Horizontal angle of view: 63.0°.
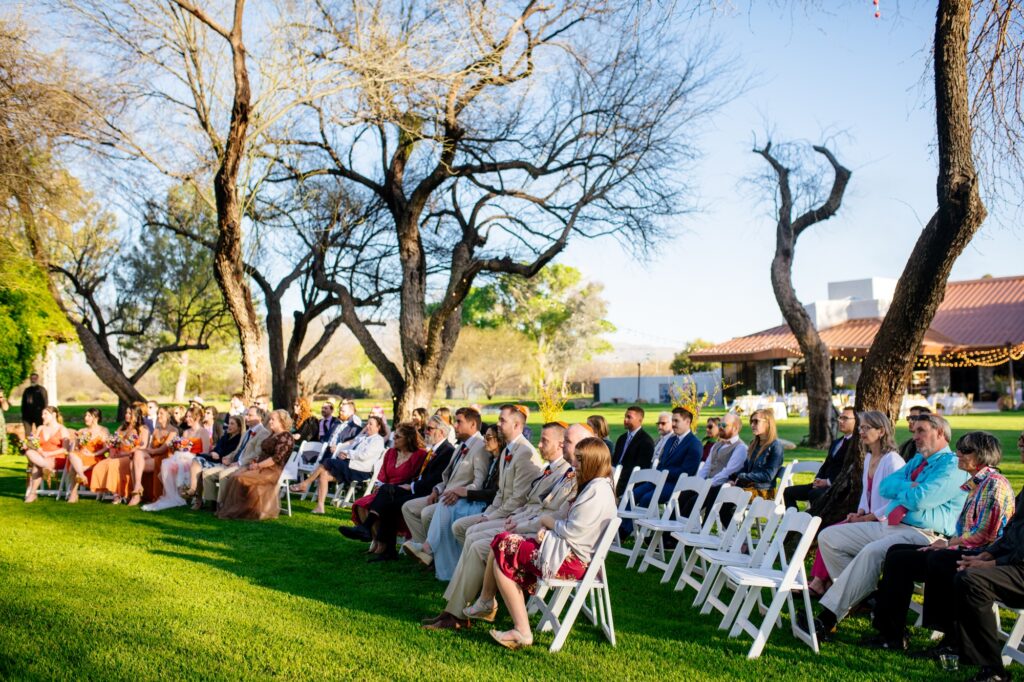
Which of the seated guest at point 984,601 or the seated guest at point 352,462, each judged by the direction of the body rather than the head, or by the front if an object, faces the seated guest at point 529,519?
the seated guest at point 984,601

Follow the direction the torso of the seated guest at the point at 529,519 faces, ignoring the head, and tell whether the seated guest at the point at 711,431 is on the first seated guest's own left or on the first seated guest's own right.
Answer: on the first seated guest's own right

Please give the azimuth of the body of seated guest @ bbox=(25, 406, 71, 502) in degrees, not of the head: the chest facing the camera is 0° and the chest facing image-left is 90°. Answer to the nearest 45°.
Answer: approximately 45°

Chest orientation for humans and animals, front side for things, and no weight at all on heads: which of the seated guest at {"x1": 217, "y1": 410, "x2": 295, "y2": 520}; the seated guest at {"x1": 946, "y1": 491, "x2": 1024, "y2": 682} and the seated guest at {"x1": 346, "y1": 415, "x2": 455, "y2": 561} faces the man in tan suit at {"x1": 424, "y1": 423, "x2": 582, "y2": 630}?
the seated guest at {"x1": 946, "y1": 491, "x2": 1024, "y2": 682}

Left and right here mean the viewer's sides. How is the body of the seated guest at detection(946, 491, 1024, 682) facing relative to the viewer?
facing to the left of the viewer

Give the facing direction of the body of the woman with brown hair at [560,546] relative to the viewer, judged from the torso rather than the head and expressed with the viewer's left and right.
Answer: facing to the left of the viewer

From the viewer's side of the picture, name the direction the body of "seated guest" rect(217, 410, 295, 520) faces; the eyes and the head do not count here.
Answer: to the viewer's left

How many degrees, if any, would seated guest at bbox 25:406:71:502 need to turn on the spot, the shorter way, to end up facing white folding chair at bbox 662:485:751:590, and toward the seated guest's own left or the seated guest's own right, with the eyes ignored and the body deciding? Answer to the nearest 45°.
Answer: approximately 90° to the seated guest's own left

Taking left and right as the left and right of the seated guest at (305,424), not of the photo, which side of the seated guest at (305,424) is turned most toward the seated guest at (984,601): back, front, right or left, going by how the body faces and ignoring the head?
left

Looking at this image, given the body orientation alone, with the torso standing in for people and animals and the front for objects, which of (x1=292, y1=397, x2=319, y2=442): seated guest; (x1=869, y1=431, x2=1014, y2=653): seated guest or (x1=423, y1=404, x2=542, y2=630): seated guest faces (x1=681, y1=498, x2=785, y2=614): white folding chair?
(x1=869, y1=431, x2=1014, y2=653): seated guest

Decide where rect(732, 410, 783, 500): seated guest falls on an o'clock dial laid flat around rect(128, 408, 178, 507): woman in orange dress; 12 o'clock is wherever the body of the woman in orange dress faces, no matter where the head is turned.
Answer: The seated guest is roughly at 9 o'clock from the woman in orange dress.

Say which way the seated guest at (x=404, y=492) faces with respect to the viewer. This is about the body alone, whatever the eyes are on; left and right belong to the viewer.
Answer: facing to the left of the viewer

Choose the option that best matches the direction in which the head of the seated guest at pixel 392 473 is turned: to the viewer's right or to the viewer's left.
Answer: to the viewer's left
